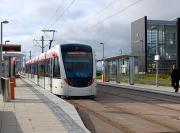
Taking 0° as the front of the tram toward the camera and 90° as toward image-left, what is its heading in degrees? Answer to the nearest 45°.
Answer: approximately 315°

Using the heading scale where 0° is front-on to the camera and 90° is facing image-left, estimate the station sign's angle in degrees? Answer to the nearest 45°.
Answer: approximately 0°

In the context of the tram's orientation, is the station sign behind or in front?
in front
